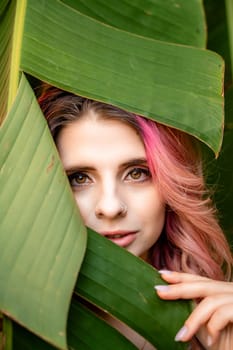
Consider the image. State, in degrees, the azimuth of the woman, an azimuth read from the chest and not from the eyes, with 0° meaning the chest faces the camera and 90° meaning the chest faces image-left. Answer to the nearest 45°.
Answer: approximately 0°
